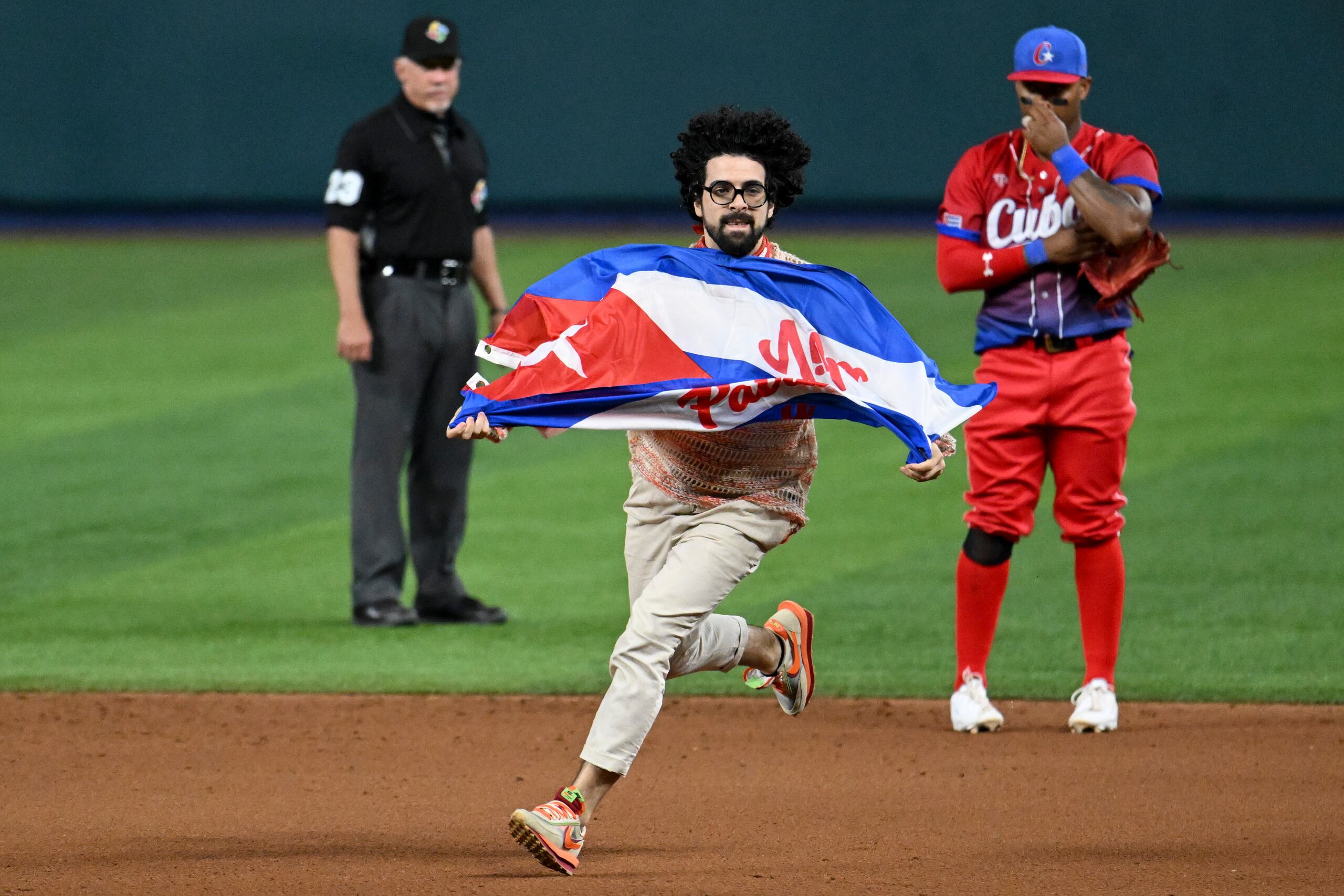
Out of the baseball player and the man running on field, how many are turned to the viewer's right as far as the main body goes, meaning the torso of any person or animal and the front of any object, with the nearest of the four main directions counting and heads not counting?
0

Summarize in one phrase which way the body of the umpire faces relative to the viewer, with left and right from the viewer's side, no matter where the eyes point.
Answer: facing the viewer and to the right of the viewer

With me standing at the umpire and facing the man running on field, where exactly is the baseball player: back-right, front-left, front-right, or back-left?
front-left

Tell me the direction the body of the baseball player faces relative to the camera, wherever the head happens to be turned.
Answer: toward the camera

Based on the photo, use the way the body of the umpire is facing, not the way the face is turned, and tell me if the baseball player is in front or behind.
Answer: in front

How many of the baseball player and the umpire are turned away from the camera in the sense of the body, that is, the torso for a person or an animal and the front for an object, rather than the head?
0

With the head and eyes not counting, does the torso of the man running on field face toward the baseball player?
no

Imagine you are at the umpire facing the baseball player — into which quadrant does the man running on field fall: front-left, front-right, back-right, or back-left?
front-right

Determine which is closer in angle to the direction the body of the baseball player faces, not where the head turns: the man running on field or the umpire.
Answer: the man running on field

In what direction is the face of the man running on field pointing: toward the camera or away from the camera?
toward the camera

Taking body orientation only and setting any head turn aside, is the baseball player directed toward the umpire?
no

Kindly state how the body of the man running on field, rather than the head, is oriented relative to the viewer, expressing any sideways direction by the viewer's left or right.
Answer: facing the viewer and to the left of the viewer
